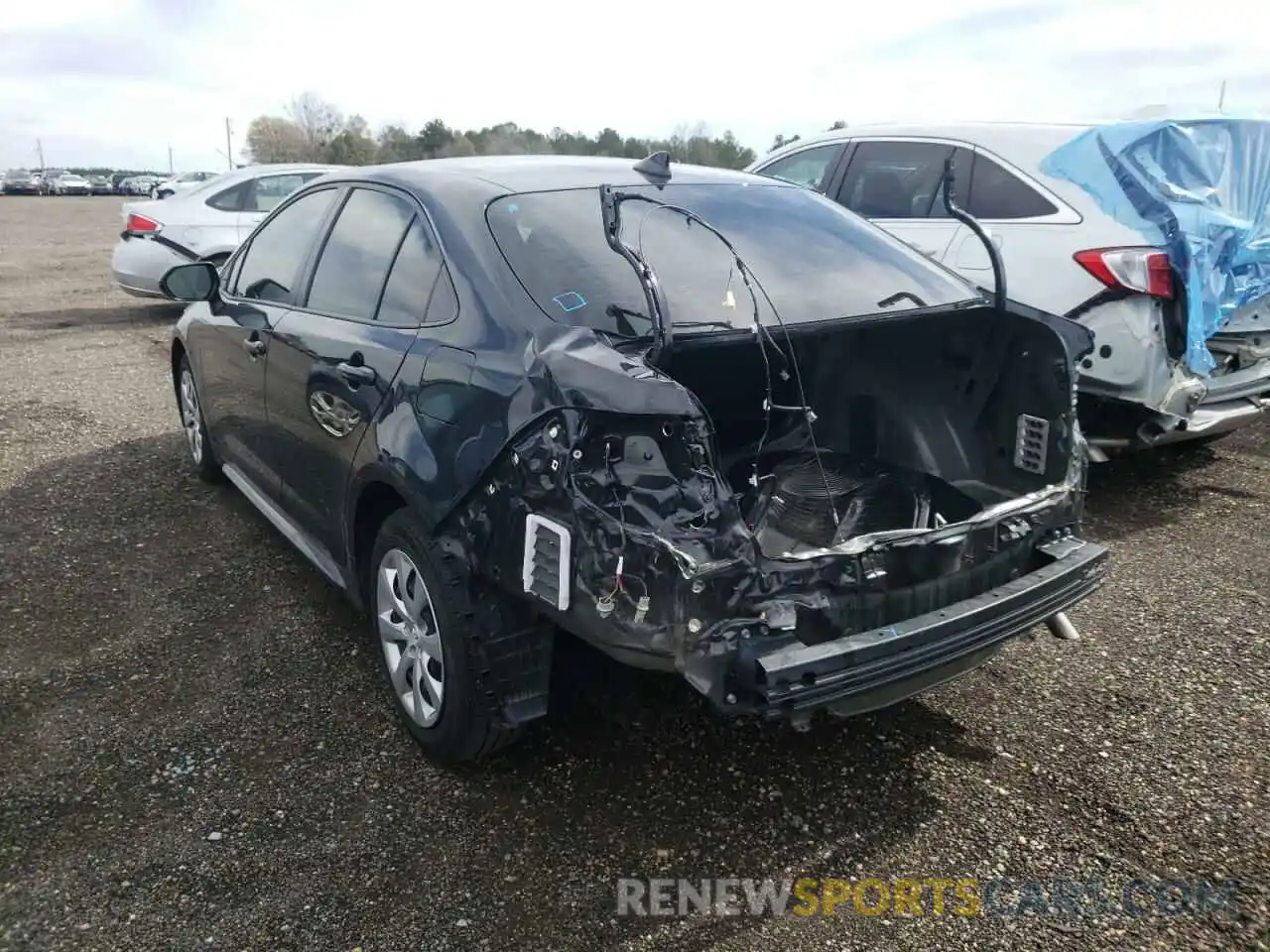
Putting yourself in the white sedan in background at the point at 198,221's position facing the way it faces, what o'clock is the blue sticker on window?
The blue sticker on window is roughly at 3 o'clock from the white sedan in background.

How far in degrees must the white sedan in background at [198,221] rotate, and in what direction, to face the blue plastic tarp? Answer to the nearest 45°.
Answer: approximately 45° to its right

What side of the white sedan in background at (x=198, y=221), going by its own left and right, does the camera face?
right
